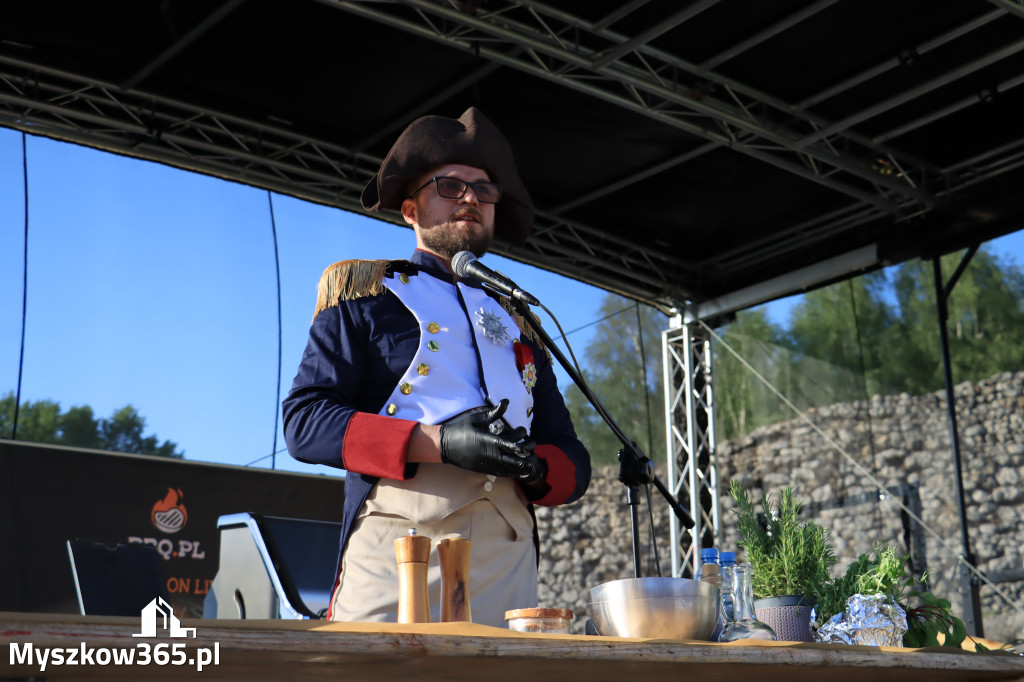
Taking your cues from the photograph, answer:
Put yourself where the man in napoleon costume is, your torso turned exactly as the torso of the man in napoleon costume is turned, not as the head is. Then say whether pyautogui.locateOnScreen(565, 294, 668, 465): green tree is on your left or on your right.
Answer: on your left

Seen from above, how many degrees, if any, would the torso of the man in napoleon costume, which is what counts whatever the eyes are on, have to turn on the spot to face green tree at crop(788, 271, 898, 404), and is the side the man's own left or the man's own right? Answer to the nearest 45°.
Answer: approximately 90° to the man's own left

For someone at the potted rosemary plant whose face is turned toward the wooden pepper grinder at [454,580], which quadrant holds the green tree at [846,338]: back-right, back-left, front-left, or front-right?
back-right

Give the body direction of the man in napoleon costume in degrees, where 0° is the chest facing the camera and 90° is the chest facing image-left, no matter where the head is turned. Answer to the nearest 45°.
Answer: approximately 315°

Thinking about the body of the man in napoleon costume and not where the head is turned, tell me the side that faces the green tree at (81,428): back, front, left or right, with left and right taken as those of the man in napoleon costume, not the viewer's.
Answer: back

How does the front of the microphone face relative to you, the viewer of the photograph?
facing to the left of the viewer

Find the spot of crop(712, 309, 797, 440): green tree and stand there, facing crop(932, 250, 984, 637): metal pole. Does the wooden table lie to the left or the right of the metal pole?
right

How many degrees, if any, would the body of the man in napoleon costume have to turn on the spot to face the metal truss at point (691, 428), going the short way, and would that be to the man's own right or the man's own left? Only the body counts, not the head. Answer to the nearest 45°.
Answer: approximately 135° to the man's own left

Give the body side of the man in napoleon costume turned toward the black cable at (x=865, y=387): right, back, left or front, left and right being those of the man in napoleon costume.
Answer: left
